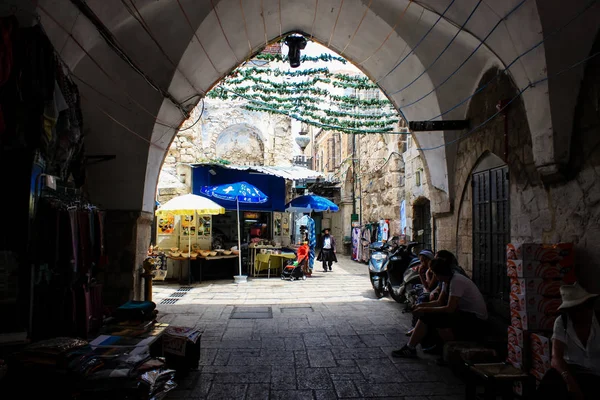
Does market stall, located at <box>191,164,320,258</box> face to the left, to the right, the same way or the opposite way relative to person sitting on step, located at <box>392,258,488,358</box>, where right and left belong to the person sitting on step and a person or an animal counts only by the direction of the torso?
to the left

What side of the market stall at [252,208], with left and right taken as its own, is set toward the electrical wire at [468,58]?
front

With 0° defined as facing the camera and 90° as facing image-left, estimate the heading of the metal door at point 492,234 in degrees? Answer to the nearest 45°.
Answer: approximately 90°

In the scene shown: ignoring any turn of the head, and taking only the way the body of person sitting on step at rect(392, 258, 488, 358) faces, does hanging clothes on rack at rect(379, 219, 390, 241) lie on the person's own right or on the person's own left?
on the person's own right

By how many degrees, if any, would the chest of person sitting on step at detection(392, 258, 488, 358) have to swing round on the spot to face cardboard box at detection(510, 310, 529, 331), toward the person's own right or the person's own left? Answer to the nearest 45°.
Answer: approximately 135° to the person's own left

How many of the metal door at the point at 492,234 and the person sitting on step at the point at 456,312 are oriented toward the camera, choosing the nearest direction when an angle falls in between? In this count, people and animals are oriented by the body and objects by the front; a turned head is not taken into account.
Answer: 0

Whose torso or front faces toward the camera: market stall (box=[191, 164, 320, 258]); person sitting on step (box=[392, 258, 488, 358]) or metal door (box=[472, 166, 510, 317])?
the market stall

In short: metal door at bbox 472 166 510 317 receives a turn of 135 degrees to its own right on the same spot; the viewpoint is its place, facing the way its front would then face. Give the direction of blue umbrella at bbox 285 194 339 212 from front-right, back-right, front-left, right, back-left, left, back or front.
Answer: left

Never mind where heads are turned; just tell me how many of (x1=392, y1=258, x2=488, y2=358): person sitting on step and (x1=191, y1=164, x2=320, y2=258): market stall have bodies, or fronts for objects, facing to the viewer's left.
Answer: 1

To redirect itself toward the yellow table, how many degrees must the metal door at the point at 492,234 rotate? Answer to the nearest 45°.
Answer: approximately 45° to its right

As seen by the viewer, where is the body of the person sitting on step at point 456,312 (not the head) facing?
to the viewer's left

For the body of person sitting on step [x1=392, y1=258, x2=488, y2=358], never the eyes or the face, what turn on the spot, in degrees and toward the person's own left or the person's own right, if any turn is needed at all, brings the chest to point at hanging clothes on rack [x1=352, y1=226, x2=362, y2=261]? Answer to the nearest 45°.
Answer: approximately 90° to the person's own right

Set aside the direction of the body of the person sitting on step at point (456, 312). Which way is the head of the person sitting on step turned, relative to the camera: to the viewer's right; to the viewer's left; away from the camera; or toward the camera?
to the viewer's left

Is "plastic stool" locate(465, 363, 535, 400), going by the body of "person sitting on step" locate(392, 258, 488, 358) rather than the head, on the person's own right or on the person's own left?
on the person's own left

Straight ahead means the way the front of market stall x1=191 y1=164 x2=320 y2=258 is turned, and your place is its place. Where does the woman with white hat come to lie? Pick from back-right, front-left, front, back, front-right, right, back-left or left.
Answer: front

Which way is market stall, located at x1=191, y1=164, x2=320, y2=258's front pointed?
toward the camera
